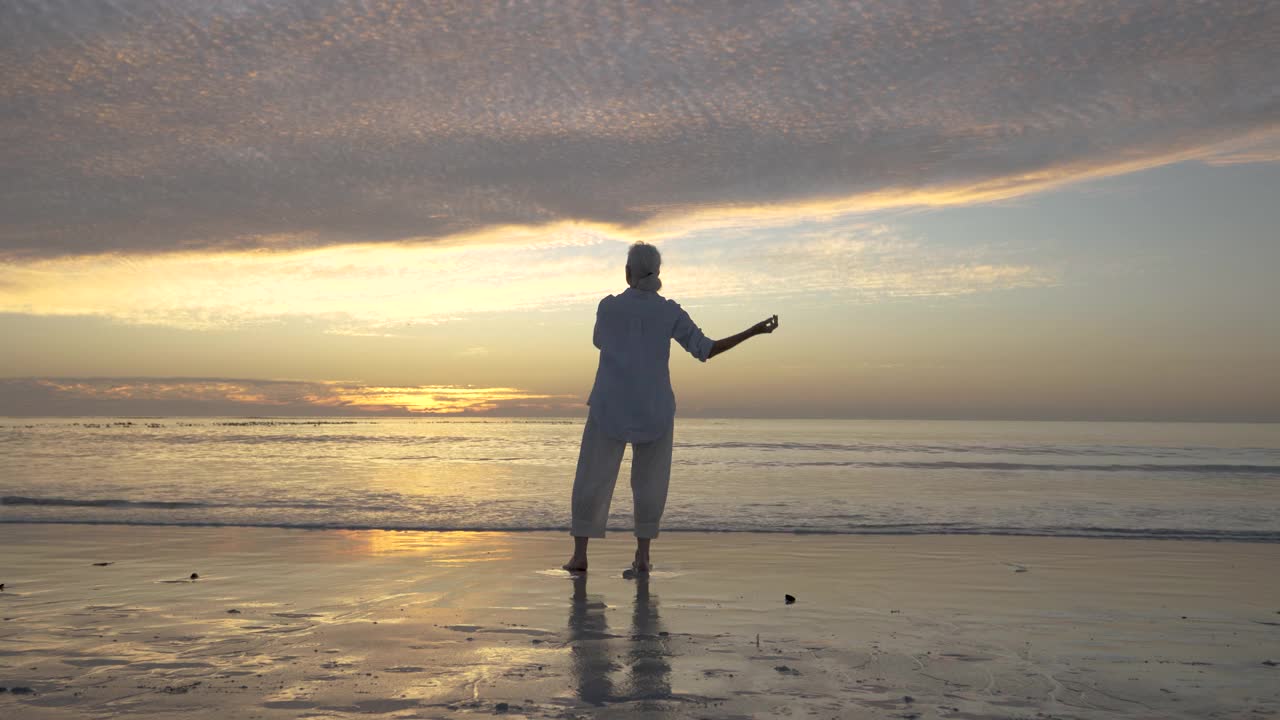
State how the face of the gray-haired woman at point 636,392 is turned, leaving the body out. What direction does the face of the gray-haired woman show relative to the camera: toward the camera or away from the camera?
away from the camera

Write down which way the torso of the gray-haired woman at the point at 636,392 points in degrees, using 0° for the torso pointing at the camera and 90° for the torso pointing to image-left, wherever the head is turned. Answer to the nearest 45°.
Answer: approximately 180°
